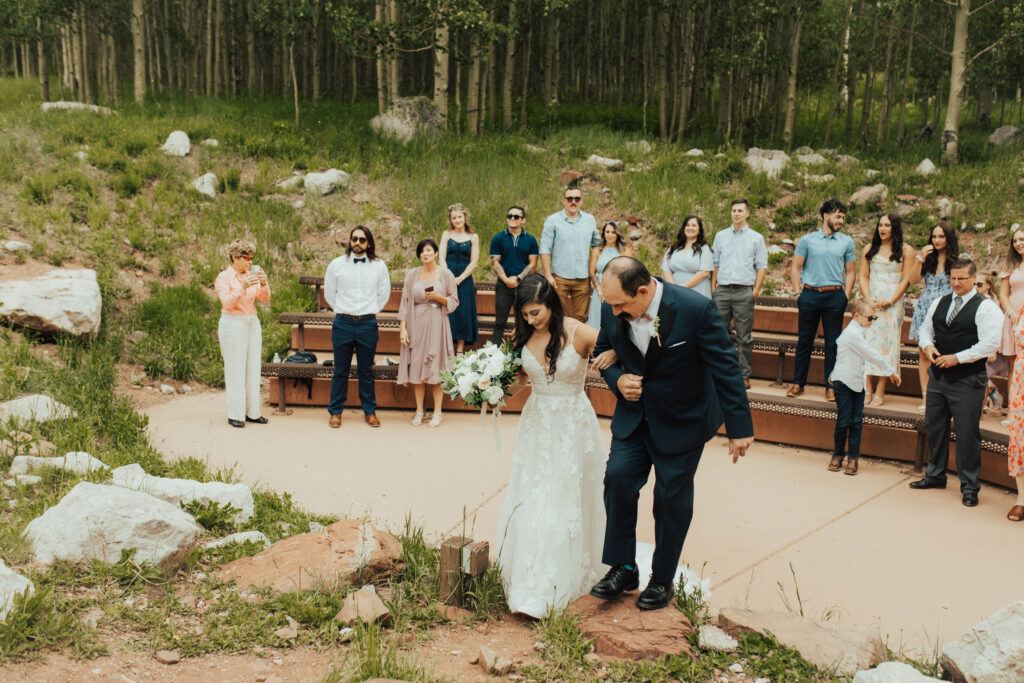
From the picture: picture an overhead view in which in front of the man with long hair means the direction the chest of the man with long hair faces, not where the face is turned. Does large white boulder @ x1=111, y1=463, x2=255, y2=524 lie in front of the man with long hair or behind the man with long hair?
in front

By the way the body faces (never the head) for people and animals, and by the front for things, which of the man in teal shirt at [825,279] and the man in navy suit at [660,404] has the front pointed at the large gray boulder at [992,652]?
the man in teal shirt

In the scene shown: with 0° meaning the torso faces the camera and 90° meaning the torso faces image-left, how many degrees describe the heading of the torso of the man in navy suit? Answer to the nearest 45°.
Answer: approximately 45°

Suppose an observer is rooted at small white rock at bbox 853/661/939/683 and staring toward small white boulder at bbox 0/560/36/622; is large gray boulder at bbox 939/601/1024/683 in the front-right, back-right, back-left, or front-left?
back-right

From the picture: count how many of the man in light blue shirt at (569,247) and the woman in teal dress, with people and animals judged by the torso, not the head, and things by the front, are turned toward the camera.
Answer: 2

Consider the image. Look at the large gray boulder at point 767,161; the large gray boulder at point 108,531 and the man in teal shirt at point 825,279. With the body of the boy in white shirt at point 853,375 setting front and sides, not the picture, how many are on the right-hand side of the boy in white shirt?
1

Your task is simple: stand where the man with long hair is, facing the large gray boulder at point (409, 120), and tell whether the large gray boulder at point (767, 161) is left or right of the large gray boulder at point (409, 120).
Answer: right

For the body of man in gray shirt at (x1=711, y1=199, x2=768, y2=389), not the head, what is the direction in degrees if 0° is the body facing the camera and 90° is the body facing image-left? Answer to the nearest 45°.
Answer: approximately 0°
